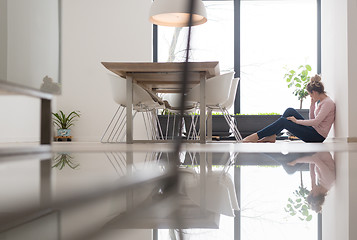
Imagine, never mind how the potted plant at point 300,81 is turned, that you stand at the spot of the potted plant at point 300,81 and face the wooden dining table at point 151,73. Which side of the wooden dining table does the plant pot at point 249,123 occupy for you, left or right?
right

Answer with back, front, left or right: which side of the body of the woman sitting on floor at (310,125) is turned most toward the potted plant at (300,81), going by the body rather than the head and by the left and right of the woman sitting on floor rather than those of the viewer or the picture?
right

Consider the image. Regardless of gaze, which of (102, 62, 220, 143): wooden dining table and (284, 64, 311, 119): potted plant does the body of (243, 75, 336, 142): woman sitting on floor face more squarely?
the wooden dining table

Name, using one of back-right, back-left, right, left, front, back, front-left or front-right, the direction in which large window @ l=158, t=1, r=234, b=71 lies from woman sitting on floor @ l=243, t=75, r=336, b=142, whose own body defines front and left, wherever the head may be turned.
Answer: front-right

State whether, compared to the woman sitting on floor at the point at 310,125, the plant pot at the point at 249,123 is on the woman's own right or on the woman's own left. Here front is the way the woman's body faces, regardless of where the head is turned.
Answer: on the woman's own right

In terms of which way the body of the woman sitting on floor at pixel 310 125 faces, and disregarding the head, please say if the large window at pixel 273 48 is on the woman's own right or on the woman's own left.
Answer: on the woman's own right

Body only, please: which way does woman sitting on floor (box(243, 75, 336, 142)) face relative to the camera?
to the viewer's left

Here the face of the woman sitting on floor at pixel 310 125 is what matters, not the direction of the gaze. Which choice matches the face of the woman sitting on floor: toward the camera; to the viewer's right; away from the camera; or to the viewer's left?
to the viewer's left
